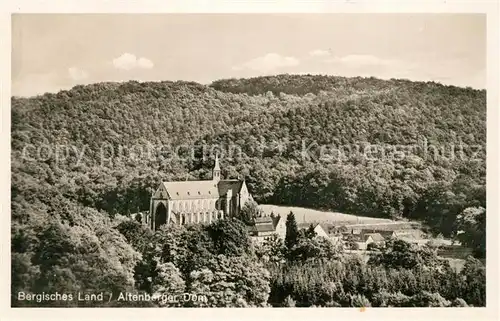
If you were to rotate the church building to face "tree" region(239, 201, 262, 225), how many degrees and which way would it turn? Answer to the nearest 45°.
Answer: approximately 135° to its left

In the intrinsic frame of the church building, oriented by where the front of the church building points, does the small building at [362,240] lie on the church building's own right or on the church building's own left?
on the church building's own left

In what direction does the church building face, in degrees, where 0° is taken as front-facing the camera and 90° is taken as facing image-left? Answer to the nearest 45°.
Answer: approximately 45°

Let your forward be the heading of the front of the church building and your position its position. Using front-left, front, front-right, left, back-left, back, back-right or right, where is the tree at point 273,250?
back-left
